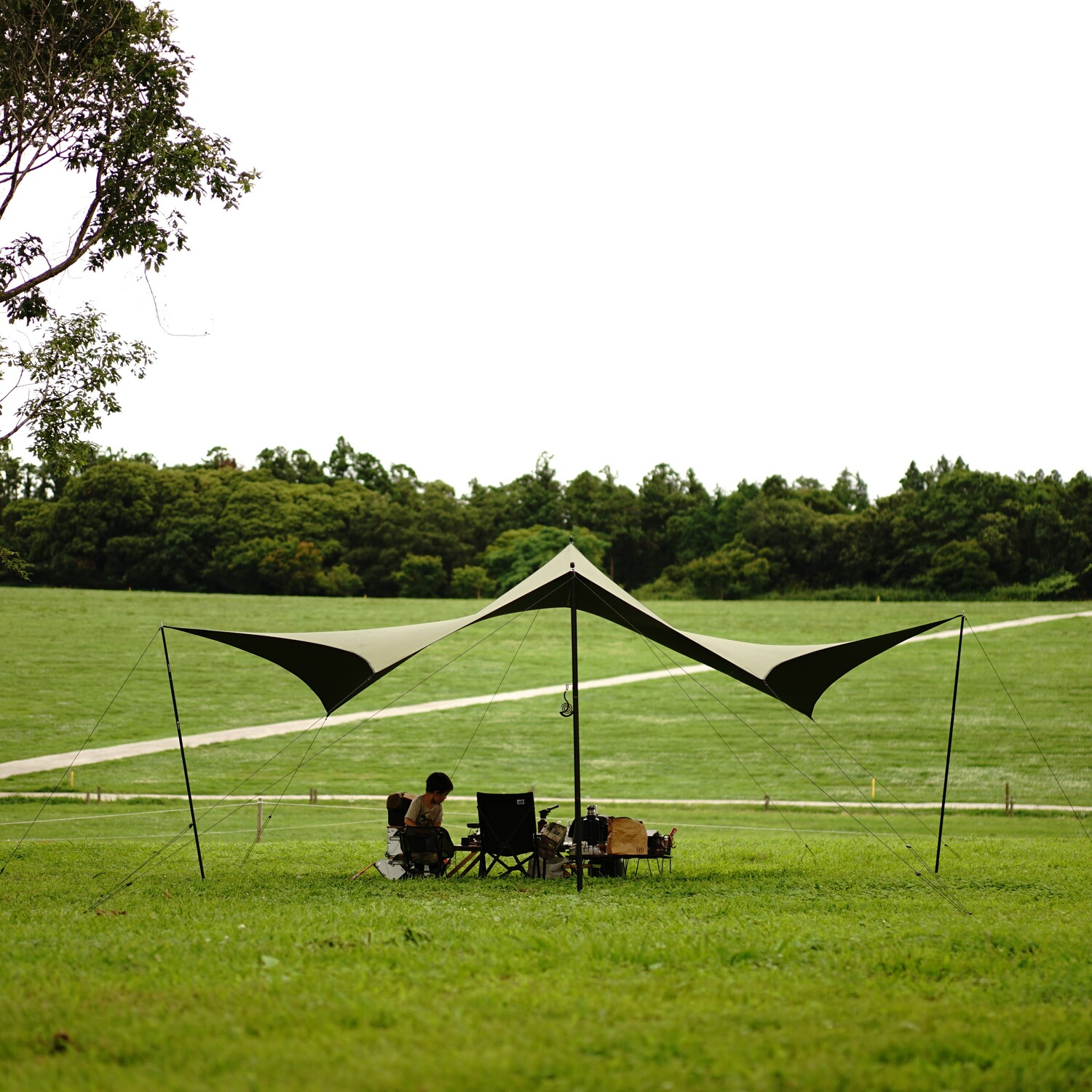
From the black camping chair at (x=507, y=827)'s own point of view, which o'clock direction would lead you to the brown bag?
The brown bag is roughly at 3 o'clock from the black camping chair.

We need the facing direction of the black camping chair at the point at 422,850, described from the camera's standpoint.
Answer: facing away from the viewer and to the right of the viewer

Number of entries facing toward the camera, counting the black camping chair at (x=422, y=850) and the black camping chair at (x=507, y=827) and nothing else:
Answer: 0

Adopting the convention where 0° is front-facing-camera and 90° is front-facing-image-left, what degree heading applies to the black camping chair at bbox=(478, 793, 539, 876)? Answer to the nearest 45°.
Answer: approximately 180°
